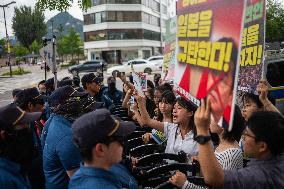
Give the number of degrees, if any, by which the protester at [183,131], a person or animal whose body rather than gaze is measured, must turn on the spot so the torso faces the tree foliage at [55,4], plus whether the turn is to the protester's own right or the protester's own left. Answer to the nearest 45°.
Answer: approximately 90° to the protester's own right

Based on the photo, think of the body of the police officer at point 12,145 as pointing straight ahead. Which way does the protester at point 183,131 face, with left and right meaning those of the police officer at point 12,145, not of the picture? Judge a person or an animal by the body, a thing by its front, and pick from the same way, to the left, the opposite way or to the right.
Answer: the opposite way

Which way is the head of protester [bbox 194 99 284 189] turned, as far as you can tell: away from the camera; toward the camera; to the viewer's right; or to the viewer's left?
to the viewer's left

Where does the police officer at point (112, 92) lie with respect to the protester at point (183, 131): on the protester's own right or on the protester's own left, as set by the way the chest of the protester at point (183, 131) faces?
on the protester's own right

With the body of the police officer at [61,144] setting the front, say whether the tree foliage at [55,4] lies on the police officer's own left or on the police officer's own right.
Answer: on the police officer's own left

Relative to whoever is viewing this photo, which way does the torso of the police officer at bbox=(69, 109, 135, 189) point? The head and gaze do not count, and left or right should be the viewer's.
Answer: facing to the right of the viewer

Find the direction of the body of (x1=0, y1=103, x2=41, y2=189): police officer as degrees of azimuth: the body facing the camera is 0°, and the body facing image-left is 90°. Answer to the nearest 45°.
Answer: approximately 270°

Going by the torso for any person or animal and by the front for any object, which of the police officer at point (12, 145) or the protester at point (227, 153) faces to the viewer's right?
the police officer at point (12, 145)
